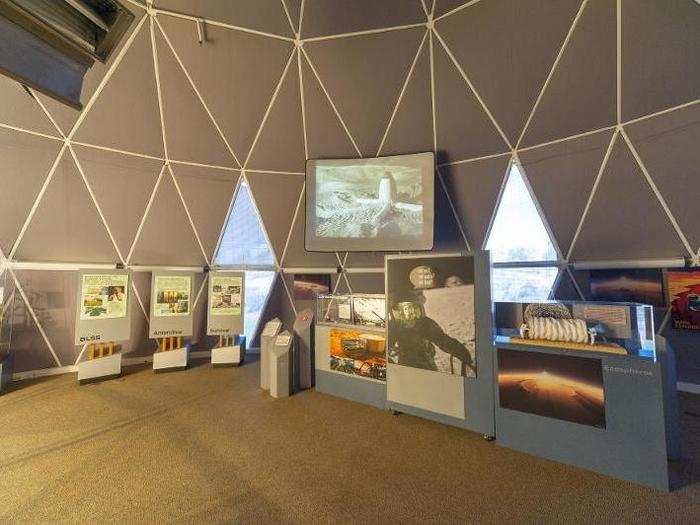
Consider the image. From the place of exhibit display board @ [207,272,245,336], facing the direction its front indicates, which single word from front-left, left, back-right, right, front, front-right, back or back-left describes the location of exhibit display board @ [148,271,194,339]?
right

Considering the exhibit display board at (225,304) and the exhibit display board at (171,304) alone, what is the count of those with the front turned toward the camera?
2

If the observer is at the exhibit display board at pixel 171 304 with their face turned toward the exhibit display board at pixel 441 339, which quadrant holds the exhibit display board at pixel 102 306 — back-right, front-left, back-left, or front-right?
back-right

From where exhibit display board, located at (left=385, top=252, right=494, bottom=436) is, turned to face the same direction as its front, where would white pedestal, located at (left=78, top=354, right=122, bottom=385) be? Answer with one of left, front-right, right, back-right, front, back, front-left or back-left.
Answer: front-right

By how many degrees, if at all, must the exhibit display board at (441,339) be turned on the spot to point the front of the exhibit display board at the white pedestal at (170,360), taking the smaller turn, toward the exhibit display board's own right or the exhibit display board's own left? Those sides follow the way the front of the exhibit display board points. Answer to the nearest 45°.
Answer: approximately 45° to the exhibit display board's own right

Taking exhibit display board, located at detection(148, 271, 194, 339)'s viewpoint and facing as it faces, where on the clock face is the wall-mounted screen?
The wall-mounted screen is roughly at 10 o'clock from the exhibit display board.

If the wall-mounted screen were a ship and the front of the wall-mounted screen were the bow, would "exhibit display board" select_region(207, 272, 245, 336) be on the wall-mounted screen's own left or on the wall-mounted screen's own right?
on the wall-mounted screen's own right

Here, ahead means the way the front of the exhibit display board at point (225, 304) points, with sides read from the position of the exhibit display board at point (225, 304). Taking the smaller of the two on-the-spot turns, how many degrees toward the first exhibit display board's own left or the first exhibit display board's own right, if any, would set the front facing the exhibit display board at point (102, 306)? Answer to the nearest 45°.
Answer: approximately 90° to the first exhibit display board's own right

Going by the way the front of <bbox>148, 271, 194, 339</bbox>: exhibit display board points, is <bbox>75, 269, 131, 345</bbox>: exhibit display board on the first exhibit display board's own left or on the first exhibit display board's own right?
on the first exhibit display board's own right

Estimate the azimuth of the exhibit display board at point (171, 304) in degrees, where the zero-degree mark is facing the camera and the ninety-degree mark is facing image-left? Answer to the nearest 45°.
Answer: approximately 0°
